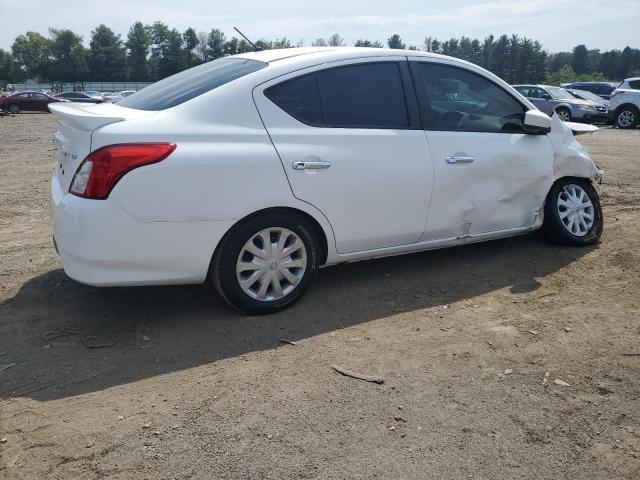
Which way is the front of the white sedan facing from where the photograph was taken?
facing away from the viewer and to the right of the viewer

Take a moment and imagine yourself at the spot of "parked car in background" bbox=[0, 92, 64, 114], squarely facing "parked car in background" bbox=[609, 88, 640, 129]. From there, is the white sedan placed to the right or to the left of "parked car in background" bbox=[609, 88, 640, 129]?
right

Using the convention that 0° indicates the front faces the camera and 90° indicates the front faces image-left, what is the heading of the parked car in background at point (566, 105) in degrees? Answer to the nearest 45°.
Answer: approximately 315°

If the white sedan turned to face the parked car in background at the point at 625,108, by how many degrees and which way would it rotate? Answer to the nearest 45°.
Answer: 0° — it already faces it
